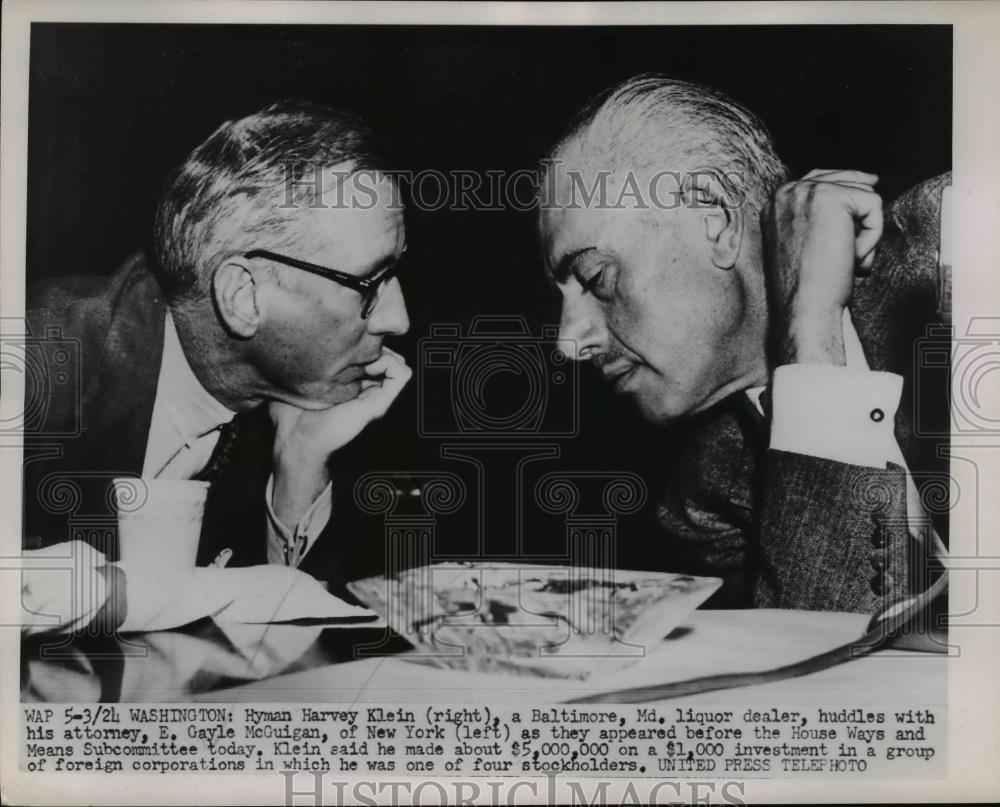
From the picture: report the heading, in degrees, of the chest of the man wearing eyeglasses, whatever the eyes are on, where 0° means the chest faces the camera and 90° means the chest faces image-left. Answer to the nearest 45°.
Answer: approximately 315°

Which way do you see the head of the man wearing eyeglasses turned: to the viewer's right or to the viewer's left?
to the viewer's right
